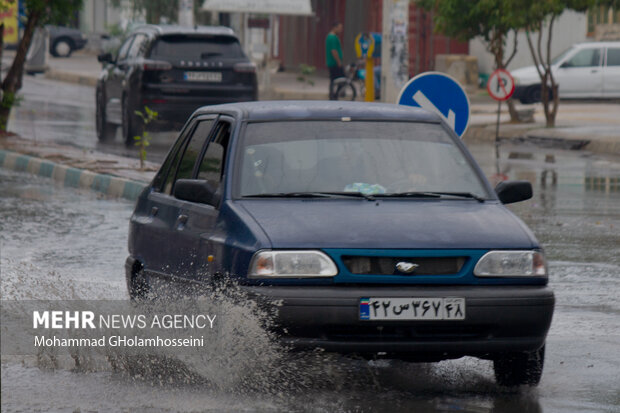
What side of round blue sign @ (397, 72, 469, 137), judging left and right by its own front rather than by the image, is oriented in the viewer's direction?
front

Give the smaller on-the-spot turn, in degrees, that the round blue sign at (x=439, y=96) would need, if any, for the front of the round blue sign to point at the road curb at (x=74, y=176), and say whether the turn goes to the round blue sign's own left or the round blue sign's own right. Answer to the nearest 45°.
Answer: approximately 135° to the round blue sign's own right

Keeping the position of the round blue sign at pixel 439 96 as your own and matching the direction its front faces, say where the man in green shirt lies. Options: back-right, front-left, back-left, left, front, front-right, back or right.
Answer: back

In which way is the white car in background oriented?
to the viewer's left

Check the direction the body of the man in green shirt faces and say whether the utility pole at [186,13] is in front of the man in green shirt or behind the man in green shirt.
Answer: behind

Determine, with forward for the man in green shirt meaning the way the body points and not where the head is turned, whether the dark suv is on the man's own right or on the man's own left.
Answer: on the man's own right

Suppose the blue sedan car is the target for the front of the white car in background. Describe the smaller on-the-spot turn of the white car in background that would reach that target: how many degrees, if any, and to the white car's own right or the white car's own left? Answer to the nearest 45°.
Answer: approximately 90° to the white car's own left

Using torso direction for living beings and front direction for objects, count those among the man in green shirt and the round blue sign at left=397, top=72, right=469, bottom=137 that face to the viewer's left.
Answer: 0
